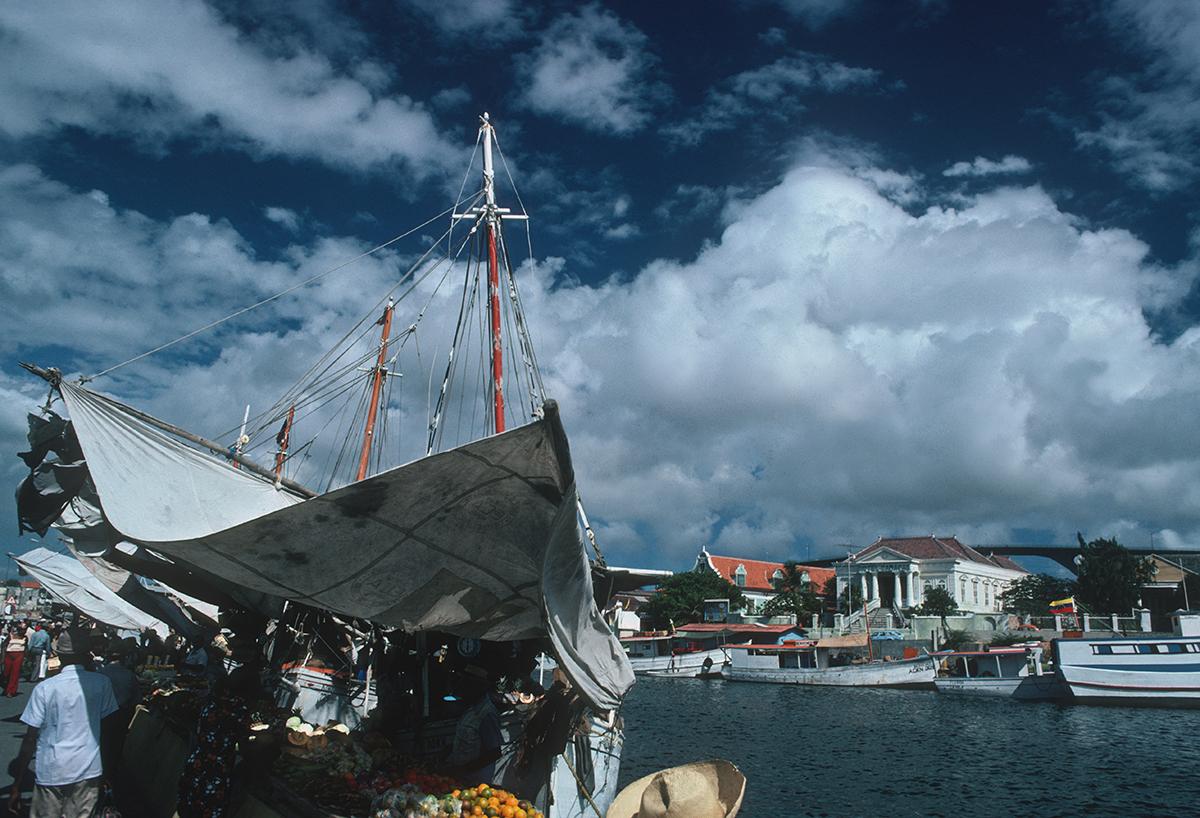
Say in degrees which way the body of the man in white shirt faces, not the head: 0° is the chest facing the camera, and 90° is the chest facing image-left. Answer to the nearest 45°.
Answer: approximately 180°

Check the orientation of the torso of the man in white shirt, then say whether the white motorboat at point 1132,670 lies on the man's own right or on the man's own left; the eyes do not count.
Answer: on the man's own right

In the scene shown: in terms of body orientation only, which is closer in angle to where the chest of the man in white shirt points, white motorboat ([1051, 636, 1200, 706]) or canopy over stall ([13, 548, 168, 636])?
the canopy over stall

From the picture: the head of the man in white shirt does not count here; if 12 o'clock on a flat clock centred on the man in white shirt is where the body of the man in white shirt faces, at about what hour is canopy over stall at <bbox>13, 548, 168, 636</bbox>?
The canopy over stall is roughly at 12 o'clock from the man in white shirt.
